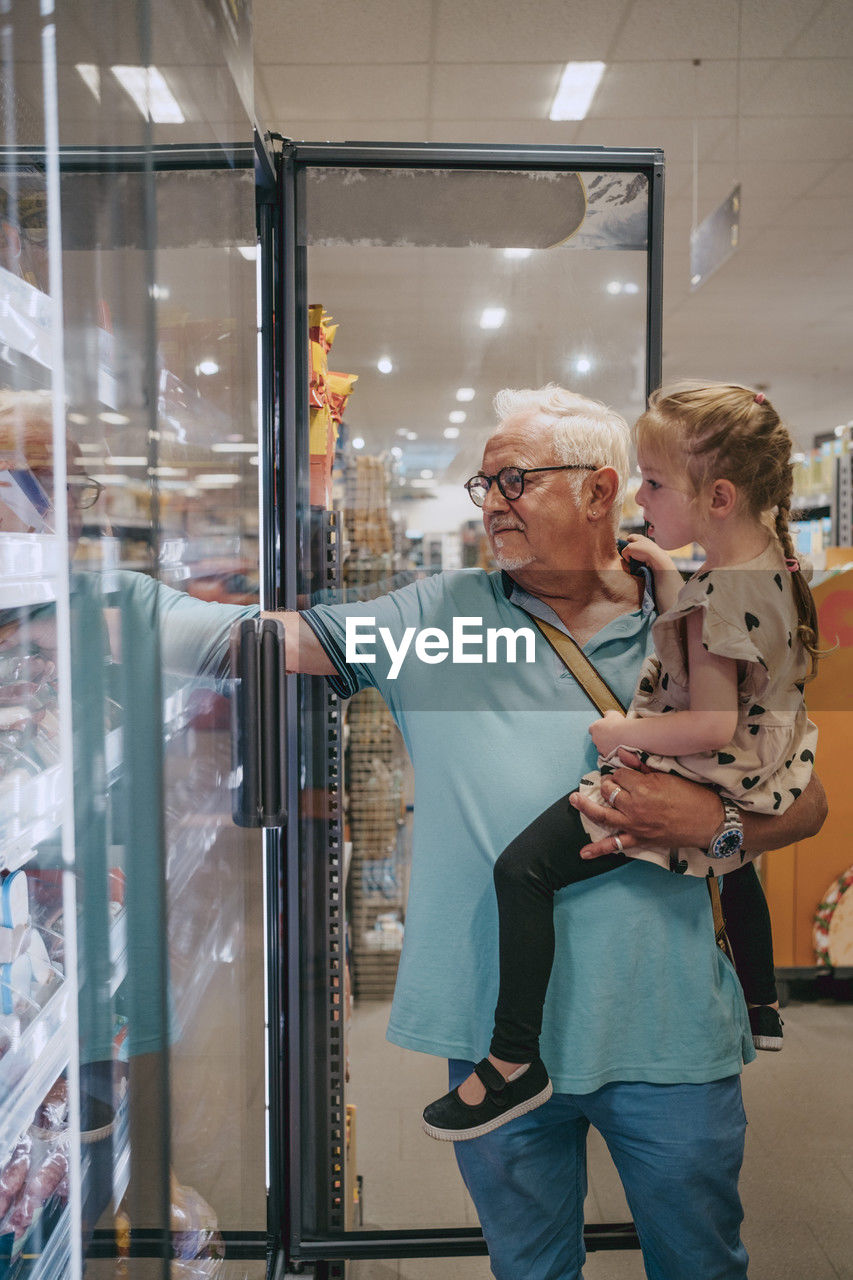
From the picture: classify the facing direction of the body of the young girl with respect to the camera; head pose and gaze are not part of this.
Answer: to the viewer's left

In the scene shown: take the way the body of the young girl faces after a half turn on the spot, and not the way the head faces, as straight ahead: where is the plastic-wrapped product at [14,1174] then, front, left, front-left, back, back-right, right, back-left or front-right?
back-right

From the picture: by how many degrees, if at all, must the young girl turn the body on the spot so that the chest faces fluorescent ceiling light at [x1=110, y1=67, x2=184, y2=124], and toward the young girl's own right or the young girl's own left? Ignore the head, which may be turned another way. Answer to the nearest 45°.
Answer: approximately 45° to the young girl's own left

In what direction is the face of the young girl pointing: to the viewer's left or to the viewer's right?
to the viewer's left
